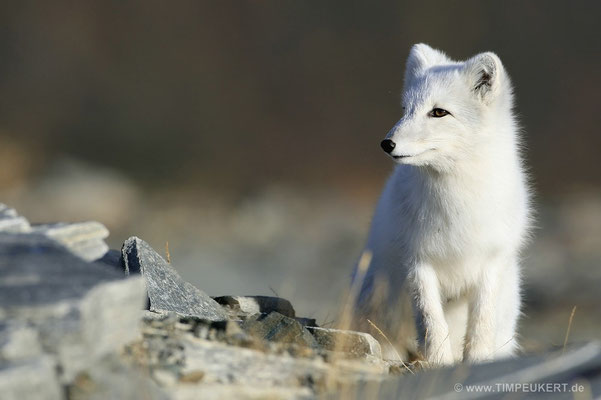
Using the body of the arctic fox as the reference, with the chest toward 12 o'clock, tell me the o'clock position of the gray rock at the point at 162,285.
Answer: The gray rock is roughly at 3 o'clock from the arctic fox.

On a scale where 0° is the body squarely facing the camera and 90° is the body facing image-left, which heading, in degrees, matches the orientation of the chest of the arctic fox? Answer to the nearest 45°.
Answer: approximately 0°

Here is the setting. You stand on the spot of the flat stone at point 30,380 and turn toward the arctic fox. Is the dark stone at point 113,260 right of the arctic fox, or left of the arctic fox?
left

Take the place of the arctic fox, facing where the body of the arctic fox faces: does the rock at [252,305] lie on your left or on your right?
on your right

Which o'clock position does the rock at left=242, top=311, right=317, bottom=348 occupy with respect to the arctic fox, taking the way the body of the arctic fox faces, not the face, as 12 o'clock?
The rock is roughly at 2 o'clock from the arctic fox.

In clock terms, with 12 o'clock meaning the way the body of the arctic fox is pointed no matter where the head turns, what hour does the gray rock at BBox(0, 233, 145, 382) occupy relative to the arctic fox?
The gray rock is roughly at 1 o'clock from the arctic fox.

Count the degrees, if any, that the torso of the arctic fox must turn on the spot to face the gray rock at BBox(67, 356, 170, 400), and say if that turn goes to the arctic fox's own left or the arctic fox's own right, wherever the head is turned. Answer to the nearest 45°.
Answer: approximately 45° to the arctic fox's own right
